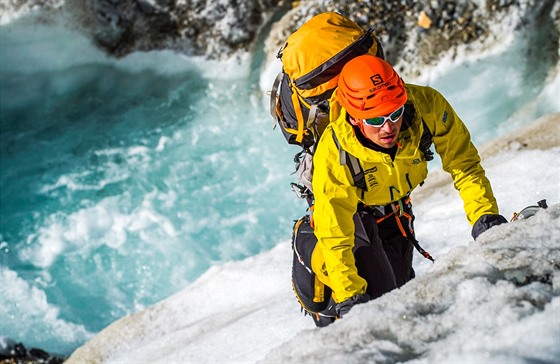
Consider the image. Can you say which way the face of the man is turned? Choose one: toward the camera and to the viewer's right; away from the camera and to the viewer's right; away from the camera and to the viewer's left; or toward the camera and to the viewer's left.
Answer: toward the camera and to the viewer's right

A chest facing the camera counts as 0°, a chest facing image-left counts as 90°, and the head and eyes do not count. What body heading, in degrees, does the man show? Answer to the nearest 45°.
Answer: approximately 315°
